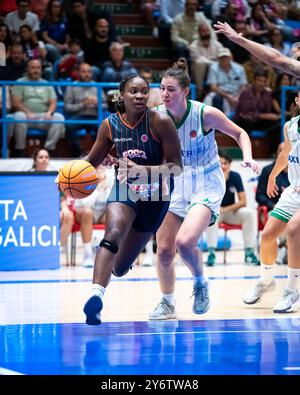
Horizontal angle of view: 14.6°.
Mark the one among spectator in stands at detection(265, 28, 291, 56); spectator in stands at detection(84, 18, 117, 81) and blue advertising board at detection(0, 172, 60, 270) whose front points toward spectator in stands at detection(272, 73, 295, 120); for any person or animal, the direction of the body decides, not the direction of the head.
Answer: spectator in stands at detection(265, 28, 291, 56)

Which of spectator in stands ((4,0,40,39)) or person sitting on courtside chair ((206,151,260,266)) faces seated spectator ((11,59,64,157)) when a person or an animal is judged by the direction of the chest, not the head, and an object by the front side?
spectator in stands ((4,0,40,39))

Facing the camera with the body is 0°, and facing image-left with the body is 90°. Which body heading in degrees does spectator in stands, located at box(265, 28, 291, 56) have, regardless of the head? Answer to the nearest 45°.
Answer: approximately 0°

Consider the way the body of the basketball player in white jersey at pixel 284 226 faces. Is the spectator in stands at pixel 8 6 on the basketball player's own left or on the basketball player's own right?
on the basketball player's own right

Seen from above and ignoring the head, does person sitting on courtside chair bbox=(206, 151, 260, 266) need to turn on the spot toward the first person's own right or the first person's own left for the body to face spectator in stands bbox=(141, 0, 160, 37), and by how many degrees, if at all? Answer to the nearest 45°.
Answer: approximately 180°
